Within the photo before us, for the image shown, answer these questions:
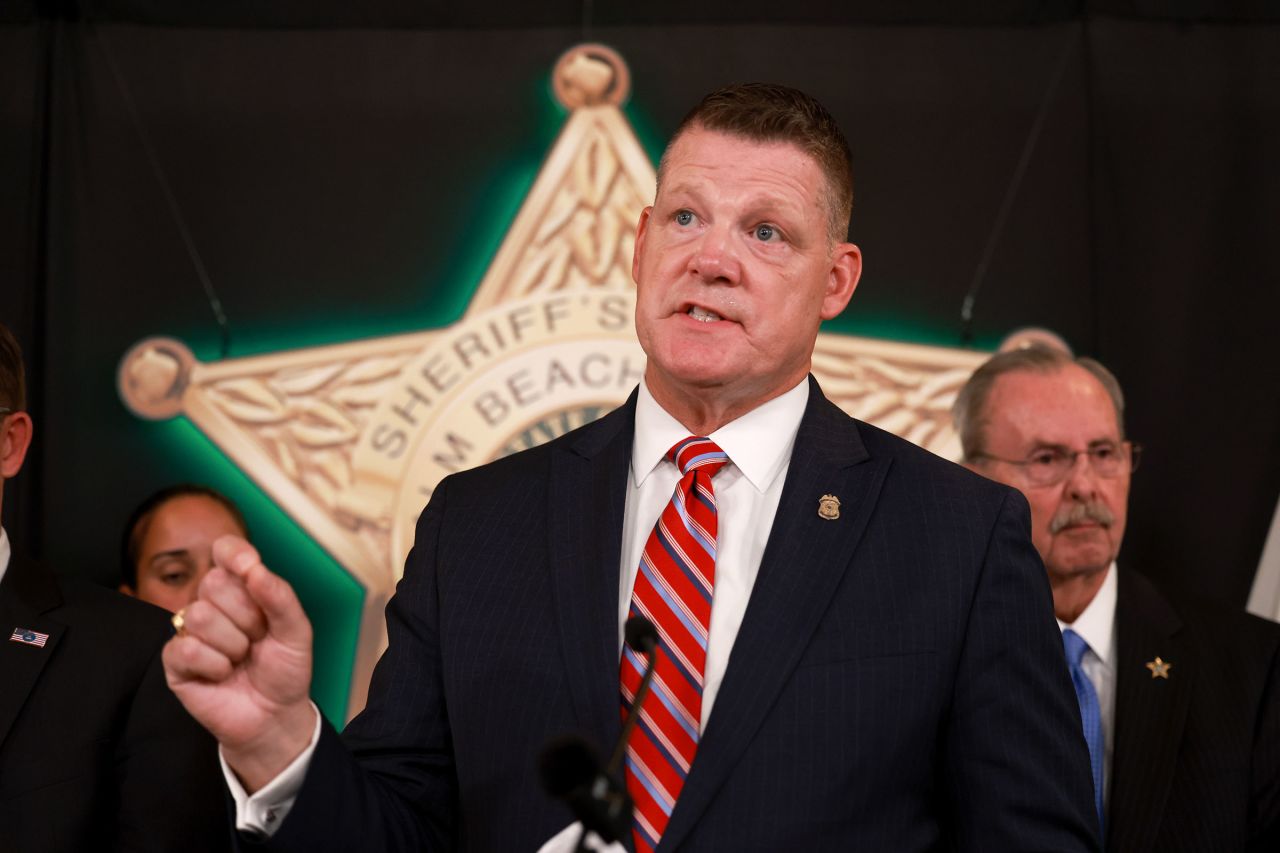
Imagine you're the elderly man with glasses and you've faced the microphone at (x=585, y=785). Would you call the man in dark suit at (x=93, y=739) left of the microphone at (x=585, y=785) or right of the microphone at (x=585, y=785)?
right

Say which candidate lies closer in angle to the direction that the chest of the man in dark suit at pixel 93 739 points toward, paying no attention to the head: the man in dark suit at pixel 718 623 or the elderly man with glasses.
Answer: the man in dark suit

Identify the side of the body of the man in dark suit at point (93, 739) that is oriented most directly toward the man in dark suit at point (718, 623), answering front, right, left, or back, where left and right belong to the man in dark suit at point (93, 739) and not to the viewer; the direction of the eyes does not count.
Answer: left

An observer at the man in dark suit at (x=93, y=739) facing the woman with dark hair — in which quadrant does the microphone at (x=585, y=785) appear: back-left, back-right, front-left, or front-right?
back-right

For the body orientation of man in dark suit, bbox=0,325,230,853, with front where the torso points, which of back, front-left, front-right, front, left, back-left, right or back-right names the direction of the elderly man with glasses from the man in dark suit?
back-left

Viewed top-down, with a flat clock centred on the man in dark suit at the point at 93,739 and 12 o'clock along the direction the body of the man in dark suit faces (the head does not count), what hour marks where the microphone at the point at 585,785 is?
The microphone is roughly at 10 o'clock from the man in dark suit.

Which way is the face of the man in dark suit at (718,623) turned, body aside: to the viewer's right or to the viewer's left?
to the viewer's left
